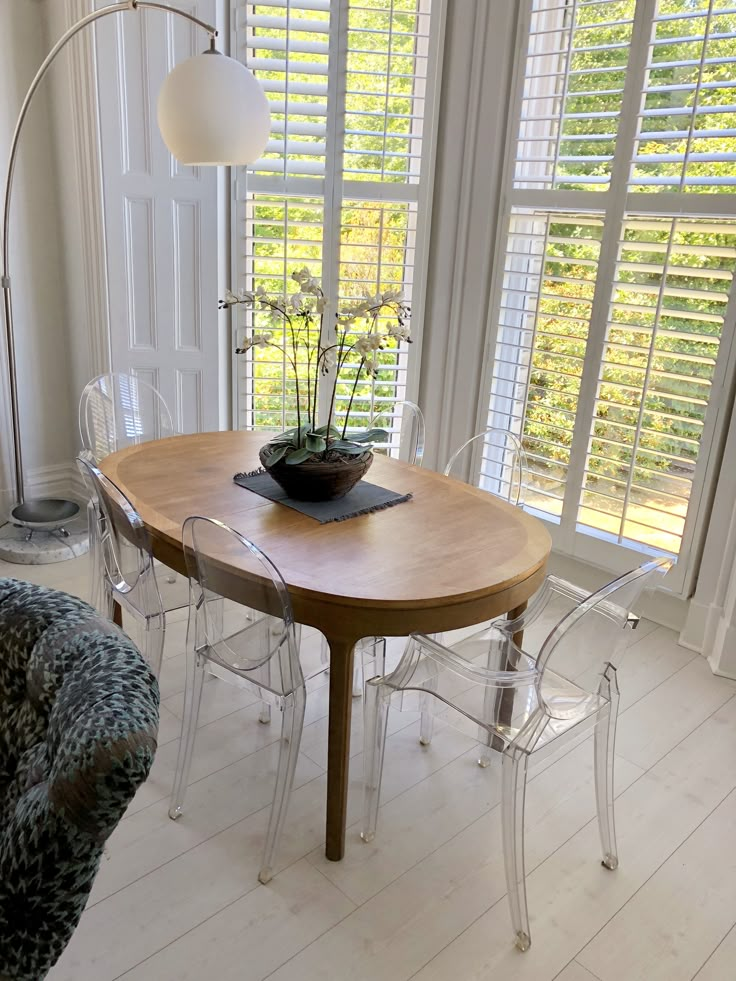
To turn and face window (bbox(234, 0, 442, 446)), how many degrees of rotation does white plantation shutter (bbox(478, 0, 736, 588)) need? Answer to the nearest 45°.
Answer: approximately 45° to its right

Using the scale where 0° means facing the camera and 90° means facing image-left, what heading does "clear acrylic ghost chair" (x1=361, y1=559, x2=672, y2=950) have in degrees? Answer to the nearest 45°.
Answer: approximately 135°

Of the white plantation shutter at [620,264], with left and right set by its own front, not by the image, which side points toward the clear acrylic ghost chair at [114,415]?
front

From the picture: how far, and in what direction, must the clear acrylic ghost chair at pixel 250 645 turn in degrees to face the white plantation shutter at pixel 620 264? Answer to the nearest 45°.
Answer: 0° — it already faces it

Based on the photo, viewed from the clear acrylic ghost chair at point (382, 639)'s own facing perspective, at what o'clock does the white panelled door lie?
The white panelled door is roughly at 3 o'clock from the clear acrylic ghost chair.

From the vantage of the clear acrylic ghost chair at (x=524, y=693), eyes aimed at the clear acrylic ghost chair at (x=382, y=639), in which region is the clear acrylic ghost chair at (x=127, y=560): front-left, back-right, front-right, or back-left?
front-left

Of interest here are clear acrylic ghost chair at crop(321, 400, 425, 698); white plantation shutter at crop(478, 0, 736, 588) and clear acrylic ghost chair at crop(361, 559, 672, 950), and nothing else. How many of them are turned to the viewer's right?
0

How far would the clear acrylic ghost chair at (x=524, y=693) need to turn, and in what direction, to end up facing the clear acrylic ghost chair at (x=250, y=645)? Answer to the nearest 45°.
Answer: approximately 45° to its left

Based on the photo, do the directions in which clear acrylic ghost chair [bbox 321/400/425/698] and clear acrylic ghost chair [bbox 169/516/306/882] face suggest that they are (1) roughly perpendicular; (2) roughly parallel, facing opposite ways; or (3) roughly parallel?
roughly parallel, facing opposite ways

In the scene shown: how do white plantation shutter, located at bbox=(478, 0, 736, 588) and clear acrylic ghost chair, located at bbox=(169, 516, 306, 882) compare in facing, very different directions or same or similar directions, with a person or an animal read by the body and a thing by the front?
very different directions

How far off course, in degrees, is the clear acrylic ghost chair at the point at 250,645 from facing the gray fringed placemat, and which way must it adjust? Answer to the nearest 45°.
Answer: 0° — it already faces it

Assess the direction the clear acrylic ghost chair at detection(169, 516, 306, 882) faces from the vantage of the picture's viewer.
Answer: facing away from the viewer and to the right of the viewer

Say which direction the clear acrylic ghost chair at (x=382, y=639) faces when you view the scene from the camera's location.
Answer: facing the viewer and to the left of the viewer

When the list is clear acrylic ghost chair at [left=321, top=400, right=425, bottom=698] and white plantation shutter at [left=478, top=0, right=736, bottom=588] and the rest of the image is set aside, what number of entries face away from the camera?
0

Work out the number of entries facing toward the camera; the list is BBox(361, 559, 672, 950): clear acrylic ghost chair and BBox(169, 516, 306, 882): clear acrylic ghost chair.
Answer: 0
